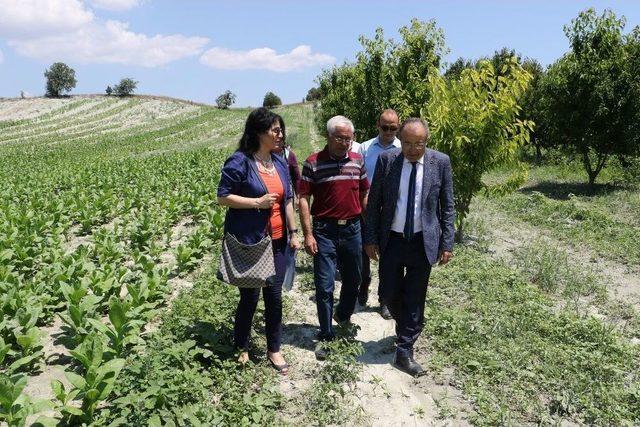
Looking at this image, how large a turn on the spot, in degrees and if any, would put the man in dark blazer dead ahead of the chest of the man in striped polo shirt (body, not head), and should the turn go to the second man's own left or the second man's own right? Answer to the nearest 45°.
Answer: approximately 90° to the second man's own left

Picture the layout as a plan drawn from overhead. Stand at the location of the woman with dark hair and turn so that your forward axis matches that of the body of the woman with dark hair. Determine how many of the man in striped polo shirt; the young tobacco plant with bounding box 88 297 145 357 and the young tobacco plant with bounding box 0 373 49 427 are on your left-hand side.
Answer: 1

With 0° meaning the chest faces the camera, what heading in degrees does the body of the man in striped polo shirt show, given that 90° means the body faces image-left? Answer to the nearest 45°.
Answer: approximately 0°

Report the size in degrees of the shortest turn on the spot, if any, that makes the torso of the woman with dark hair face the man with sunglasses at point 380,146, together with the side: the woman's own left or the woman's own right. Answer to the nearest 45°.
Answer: approximately 90° to the woman's own left

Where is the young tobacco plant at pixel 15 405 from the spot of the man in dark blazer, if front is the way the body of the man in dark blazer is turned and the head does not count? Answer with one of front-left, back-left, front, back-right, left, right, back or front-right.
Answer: front-right

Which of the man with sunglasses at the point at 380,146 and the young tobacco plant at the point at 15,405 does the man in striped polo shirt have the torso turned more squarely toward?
the young tobacco plant

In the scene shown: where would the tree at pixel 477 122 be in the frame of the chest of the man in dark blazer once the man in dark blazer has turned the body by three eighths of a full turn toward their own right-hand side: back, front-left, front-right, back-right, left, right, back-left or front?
front-right

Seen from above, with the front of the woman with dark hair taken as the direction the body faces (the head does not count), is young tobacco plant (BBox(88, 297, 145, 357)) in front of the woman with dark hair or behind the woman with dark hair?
behind

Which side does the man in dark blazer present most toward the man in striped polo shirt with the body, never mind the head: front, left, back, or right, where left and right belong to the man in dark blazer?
right

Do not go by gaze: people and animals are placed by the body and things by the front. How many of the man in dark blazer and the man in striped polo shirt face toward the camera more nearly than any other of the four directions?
2

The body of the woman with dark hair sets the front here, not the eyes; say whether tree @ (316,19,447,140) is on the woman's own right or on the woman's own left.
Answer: on the woman's own left

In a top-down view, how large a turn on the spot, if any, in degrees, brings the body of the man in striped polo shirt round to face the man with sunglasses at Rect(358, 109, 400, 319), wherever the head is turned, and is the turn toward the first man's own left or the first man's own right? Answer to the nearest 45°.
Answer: approximately 135° to the first man's own left
